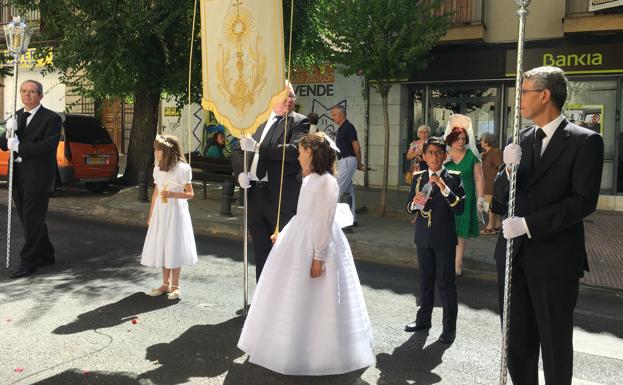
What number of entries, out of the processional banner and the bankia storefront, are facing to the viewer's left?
0

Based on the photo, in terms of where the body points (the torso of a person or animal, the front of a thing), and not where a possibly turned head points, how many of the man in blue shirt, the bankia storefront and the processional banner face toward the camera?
2

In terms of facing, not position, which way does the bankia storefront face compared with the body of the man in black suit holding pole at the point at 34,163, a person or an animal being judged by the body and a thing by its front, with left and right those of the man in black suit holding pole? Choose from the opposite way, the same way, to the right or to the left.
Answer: the same way

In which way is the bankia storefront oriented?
toward the camera

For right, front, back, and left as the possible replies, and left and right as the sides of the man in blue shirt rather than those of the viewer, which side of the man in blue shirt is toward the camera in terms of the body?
left

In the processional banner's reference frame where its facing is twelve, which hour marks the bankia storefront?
The bankia storefront is roughly at 7 o'clock from the processional banner.

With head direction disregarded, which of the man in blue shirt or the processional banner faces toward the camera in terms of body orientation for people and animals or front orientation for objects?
the processional banner

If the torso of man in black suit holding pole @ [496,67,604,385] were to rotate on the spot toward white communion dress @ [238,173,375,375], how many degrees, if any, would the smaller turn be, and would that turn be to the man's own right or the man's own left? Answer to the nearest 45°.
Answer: approximately 45° to the man's own right

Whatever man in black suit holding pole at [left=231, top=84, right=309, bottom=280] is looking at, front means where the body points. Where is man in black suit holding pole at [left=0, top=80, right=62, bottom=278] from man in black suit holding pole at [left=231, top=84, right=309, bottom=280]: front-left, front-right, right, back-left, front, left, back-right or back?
right

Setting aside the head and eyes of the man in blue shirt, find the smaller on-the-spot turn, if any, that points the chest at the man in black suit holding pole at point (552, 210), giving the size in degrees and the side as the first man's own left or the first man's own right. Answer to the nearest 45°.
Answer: approximately 90° to the first man's own left

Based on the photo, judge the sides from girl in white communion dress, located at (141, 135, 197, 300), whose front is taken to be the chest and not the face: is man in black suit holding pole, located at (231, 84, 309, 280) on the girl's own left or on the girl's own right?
on the girl's own left

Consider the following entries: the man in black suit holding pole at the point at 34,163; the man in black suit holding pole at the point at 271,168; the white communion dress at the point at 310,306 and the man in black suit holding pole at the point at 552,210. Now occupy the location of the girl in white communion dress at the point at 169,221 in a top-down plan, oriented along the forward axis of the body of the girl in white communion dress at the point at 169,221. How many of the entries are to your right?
1

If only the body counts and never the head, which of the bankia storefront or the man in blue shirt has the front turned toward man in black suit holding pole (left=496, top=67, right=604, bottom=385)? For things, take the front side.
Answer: the bankia storefront

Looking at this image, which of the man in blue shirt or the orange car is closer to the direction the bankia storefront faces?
the man in blue shirt

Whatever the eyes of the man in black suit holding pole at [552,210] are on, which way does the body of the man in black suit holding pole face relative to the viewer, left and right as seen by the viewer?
facing the viewer and to the left of the viewer

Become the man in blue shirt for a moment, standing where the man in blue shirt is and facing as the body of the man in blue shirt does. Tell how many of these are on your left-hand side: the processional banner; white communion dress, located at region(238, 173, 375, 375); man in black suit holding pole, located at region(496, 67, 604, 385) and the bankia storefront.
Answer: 3

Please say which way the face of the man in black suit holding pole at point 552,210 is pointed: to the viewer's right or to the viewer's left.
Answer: to the viewer's left

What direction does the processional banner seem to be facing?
toward the camera
